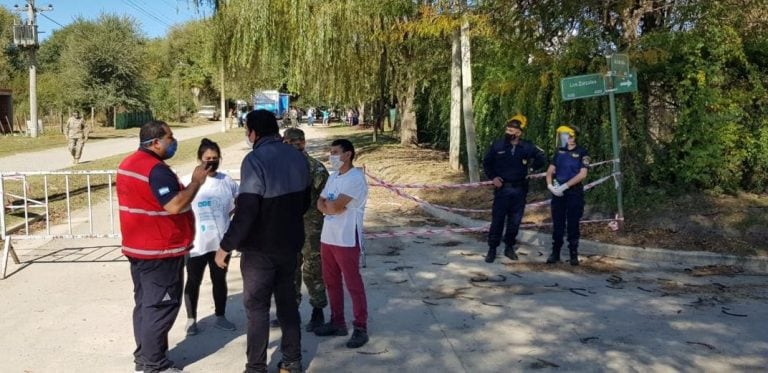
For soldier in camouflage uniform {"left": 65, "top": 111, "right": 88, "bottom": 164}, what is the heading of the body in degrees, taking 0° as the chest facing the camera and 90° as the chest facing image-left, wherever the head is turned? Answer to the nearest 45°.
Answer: approximately 0°

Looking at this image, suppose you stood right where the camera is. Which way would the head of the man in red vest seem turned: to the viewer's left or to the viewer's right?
to the viewer's right

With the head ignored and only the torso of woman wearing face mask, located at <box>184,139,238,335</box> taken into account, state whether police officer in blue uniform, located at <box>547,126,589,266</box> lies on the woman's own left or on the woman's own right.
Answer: on the woman's own left

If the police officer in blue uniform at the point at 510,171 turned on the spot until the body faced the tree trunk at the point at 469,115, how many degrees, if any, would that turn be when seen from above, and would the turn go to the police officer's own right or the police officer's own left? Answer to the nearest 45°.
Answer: approximately 180°

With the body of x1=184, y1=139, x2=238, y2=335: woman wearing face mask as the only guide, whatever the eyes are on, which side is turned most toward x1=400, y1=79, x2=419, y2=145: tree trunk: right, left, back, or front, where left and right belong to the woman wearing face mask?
back

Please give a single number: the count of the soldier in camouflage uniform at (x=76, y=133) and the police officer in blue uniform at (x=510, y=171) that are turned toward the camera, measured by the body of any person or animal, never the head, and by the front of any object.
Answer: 2

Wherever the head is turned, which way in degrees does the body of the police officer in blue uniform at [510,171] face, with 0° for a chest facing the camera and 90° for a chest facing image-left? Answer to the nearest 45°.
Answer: approximately 0°
